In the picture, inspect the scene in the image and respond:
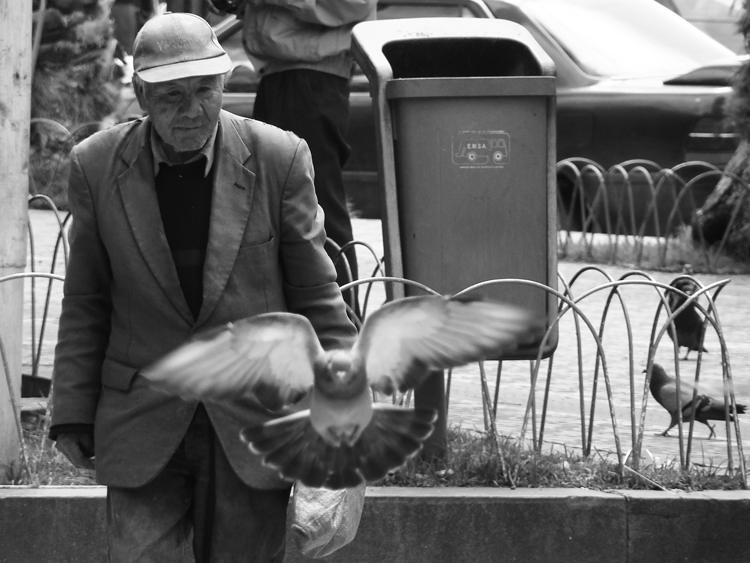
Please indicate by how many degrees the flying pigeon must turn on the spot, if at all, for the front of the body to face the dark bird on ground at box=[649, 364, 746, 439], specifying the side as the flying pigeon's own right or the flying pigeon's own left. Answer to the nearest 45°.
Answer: approximately 135° to the flying pigeon's own left

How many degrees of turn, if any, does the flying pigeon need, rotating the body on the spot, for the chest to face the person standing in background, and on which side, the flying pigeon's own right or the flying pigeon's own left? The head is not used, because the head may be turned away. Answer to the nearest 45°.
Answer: approximately 180°

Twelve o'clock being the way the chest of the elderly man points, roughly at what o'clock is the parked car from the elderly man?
The parked car is roughly at 7 o'clock from the elderly man.

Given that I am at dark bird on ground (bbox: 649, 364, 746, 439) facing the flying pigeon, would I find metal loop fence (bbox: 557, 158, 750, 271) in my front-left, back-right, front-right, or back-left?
back-right

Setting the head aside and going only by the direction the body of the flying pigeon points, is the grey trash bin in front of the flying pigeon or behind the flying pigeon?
behind

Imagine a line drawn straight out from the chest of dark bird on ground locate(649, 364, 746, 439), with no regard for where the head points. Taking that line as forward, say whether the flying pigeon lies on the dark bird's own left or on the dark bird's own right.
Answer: on the dark bird's own left

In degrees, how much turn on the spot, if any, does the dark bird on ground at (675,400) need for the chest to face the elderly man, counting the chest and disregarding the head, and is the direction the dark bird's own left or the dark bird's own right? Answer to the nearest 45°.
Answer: approximately 45° to the dark bird's own left

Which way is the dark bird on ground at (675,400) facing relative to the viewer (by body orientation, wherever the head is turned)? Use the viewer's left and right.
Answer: facing to the left of the viewer

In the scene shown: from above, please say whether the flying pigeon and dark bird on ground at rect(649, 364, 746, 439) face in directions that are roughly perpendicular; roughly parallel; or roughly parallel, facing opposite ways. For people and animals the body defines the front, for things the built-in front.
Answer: roughly perpendicular

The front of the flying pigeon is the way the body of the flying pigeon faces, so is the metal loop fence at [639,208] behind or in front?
behind
